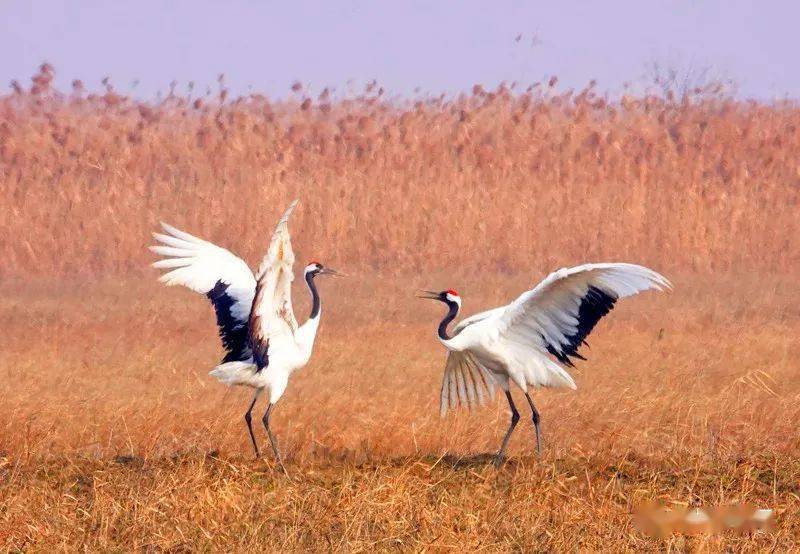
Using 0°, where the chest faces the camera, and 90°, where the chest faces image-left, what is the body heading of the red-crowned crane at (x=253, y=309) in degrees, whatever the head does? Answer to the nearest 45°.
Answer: approximately 270°

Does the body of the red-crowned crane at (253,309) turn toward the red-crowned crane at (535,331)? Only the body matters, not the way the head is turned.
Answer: yes
